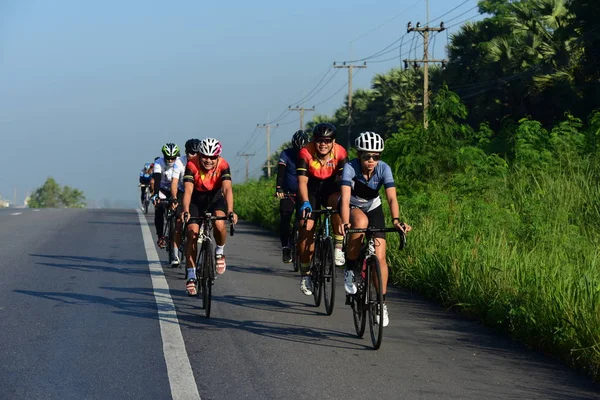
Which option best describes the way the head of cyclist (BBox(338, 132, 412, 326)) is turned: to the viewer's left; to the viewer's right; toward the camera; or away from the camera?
toward the camera

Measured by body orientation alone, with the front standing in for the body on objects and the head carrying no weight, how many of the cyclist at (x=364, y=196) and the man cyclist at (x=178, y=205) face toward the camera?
2

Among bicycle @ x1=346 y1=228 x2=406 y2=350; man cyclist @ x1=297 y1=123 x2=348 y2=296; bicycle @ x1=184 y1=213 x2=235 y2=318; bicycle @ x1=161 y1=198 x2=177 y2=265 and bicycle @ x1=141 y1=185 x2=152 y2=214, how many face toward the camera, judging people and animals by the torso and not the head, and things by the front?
5

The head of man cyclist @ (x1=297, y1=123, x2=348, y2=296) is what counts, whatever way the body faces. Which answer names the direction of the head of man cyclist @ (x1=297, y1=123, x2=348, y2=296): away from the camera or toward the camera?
toward the camera

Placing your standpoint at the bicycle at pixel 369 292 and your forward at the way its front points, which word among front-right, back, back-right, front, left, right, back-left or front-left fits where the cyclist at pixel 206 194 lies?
back-right

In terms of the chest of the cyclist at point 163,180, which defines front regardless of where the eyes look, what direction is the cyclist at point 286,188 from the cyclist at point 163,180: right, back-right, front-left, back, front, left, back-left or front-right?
front-left

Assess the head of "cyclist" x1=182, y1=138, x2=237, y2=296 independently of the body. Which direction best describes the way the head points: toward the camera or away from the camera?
toward the camera

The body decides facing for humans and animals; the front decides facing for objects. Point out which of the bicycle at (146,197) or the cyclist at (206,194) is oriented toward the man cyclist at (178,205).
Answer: the bicycle

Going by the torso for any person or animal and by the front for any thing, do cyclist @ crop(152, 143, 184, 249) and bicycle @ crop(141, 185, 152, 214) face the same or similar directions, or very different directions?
same or similar directions

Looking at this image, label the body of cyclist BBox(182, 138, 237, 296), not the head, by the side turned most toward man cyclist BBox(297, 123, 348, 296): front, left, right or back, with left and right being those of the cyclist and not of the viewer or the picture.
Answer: left

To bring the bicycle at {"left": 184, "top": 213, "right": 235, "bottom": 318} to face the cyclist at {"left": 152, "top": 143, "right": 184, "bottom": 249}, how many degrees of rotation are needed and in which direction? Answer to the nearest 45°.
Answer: approximately 180°

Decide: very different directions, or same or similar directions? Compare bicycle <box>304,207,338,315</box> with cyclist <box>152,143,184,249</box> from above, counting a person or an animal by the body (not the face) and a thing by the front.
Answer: same or similar directions

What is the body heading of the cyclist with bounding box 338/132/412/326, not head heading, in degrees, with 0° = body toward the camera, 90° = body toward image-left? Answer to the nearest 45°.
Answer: approximately 0°

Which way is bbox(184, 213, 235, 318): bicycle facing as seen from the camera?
toward the camera

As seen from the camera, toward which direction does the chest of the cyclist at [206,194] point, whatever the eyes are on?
toward the camera

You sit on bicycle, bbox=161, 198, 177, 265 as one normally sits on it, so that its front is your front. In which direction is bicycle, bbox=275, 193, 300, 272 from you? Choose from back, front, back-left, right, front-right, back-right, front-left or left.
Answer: front-left

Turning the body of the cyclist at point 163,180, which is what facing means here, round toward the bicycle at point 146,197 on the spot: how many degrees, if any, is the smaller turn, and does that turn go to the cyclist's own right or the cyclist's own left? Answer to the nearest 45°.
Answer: approximately 180°

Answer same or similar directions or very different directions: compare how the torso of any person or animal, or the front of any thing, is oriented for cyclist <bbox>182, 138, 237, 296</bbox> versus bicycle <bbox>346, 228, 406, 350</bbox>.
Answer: same or similar directions

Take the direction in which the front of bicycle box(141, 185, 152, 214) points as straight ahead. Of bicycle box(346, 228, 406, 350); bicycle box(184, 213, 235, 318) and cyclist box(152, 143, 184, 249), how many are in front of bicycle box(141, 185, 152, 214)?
3

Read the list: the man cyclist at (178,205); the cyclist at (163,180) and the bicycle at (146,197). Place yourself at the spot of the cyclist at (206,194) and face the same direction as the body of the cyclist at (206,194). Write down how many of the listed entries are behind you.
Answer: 3
